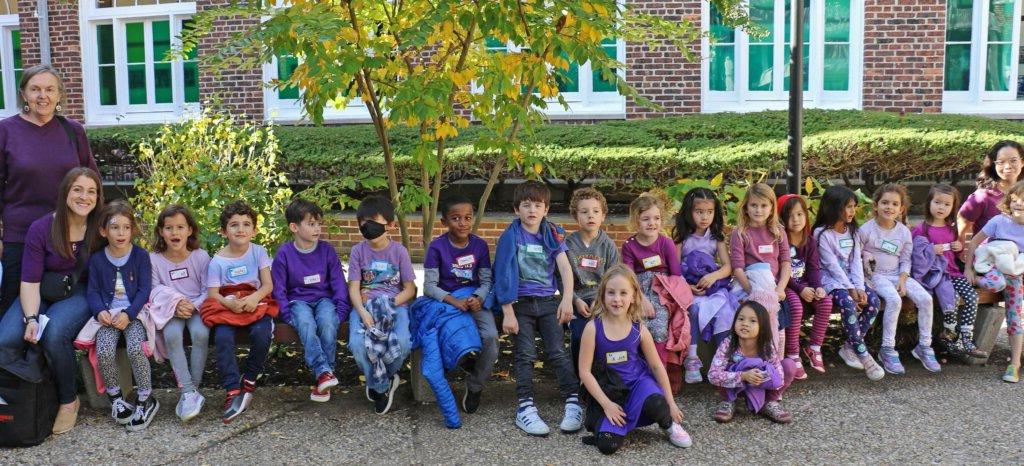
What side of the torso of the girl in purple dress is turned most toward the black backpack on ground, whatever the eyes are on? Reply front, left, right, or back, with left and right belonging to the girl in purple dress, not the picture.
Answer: right

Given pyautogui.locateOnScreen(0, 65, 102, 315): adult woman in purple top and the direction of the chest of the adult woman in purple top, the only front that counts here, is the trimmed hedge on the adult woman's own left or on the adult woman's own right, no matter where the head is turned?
on the adult woman's own left

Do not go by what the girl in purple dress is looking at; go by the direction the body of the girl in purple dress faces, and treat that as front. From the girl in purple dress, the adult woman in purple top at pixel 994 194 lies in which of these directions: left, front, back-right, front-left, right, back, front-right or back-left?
back-left

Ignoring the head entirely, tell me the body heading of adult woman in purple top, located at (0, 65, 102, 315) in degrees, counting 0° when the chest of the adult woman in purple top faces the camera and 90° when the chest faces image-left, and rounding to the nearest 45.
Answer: approximately 0°

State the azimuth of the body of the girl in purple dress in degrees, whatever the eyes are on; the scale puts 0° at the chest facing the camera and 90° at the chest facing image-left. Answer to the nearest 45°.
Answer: approximately 0°

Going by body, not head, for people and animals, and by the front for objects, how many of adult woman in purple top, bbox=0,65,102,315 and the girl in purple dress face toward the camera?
2

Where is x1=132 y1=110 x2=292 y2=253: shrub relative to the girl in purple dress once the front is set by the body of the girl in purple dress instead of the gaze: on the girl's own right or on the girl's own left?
on the girl's own right

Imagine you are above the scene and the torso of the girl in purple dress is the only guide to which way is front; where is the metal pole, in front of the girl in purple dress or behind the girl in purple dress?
behind

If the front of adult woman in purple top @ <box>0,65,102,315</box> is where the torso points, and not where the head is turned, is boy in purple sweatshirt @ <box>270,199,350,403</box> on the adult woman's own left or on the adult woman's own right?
on the adult woman's own left

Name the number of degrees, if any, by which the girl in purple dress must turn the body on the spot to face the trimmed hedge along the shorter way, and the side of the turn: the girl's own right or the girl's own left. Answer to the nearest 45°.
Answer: approximately 180°

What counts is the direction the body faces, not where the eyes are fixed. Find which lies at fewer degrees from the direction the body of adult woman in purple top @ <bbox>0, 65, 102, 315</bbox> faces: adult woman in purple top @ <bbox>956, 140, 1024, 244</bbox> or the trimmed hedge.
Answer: the adult woman in purple top
